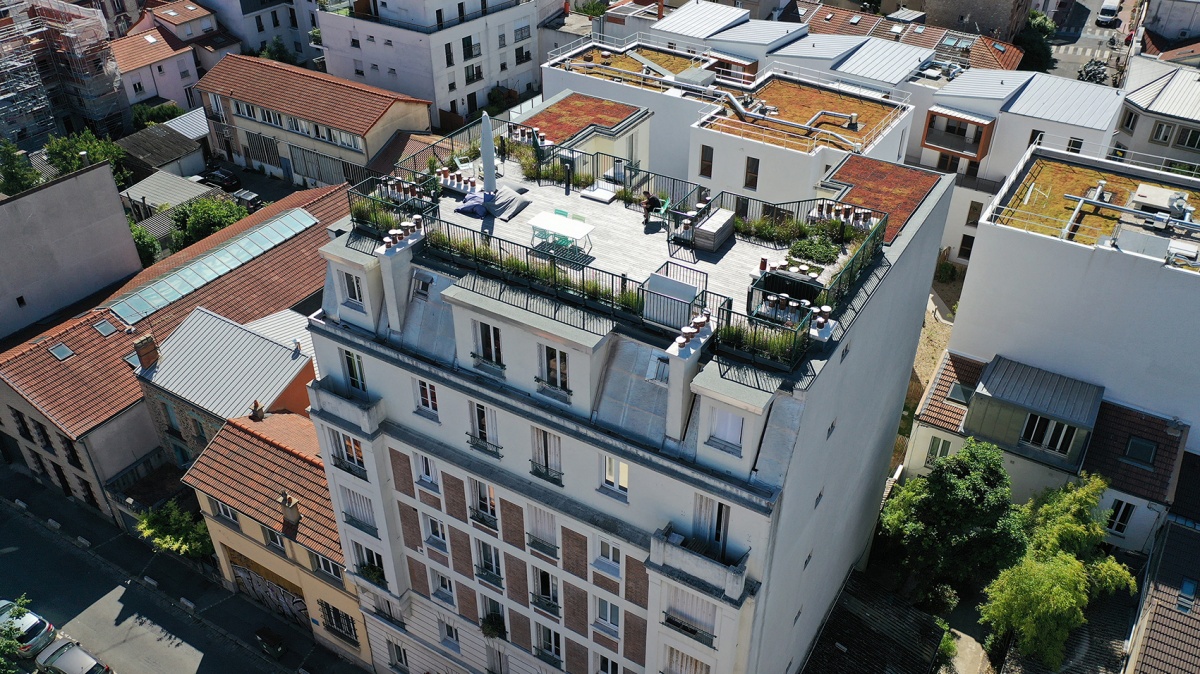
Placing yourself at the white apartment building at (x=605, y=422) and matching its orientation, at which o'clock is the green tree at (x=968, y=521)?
The green tree is roughly at 7 o'clock from the white apartment building.

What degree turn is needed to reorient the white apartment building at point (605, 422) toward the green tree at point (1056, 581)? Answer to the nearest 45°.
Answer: approximately 135° to its left

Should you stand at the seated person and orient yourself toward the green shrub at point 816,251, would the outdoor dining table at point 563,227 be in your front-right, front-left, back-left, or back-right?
back-right

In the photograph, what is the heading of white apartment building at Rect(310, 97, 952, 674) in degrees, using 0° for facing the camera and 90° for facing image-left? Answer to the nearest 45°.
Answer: approximately 45°
